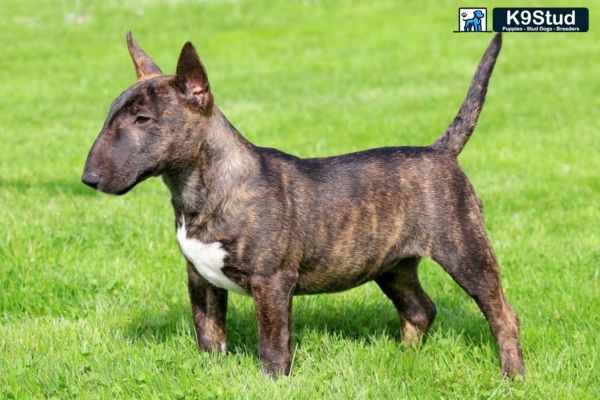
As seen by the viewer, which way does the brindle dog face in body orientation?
to the viewer's left
